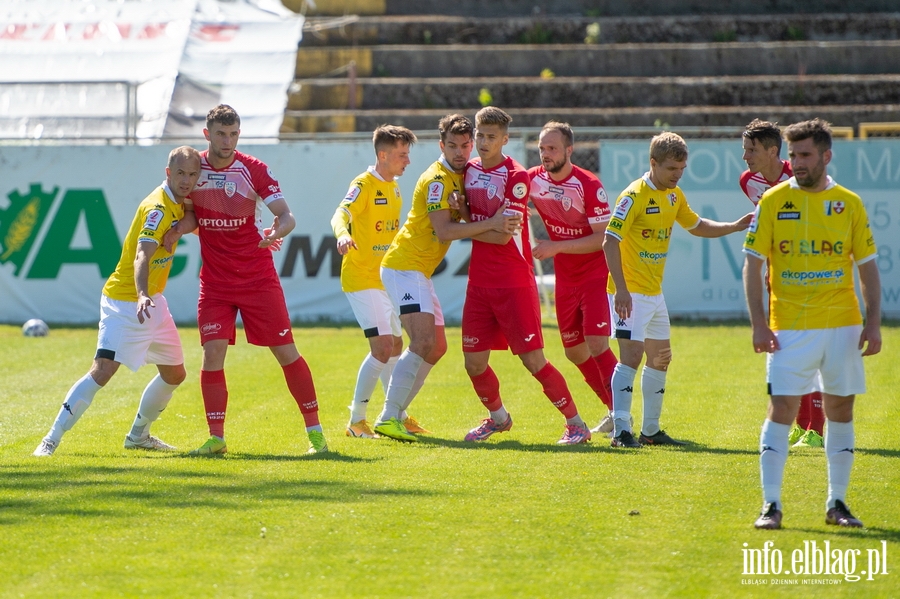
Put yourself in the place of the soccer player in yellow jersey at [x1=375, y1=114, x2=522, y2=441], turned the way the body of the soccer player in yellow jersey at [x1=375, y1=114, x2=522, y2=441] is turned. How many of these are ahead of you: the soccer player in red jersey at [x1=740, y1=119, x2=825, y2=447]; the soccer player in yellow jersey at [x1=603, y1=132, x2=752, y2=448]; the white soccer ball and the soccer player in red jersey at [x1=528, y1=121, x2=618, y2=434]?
3

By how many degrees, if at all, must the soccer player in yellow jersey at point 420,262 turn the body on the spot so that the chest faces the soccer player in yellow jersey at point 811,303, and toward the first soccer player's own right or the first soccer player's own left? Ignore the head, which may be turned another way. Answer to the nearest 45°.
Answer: approximately 45° to the first soccer player's own right

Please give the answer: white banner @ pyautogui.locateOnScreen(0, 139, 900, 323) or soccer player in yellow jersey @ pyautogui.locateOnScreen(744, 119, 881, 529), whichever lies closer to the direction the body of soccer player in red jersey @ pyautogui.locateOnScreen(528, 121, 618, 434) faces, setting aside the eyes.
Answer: the soccer player in yellow jersey

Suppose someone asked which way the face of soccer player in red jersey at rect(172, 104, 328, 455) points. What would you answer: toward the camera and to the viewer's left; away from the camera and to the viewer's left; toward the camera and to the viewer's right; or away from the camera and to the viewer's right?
toward the camera and to the viewer's right

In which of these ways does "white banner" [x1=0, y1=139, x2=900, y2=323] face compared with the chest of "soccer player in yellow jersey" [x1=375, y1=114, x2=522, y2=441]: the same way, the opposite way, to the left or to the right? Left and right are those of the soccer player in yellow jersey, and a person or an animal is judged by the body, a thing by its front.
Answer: to the right

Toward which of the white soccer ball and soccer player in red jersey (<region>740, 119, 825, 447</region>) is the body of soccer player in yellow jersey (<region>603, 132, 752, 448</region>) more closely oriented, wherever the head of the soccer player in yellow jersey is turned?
the soccer player in red jersey

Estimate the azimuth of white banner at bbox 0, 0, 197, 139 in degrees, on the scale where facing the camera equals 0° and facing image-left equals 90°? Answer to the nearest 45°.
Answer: approximately 0°

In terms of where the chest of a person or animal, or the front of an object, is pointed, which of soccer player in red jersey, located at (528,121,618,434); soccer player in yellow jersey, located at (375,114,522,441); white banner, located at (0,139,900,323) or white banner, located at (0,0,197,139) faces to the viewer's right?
the soccer player in yellow jersey

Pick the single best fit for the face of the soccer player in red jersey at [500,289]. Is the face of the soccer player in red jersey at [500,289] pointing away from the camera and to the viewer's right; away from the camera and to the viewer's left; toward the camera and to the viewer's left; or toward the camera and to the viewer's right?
toward the camera and to the viewer's left

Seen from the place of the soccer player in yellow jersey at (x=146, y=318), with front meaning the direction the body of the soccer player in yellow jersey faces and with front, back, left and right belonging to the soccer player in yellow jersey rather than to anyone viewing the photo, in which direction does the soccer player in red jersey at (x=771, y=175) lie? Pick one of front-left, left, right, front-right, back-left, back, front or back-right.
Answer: front-left

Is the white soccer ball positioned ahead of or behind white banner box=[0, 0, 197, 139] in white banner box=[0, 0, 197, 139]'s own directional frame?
ahead

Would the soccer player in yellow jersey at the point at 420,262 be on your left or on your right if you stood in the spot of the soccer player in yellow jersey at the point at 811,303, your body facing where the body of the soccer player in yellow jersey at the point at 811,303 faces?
on your right

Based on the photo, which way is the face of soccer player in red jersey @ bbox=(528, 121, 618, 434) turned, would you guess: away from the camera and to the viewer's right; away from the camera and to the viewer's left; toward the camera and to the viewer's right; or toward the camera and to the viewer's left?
toward the camera and to the viewer's left

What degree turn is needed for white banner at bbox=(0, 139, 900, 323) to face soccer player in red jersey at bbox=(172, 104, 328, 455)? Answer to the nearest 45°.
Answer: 0° — it already faces them

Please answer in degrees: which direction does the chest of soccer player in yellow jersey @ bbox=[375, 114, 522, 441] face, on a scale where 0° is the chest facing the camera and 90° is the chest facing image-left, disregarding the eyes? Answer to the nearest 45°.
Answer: approximately 270°
